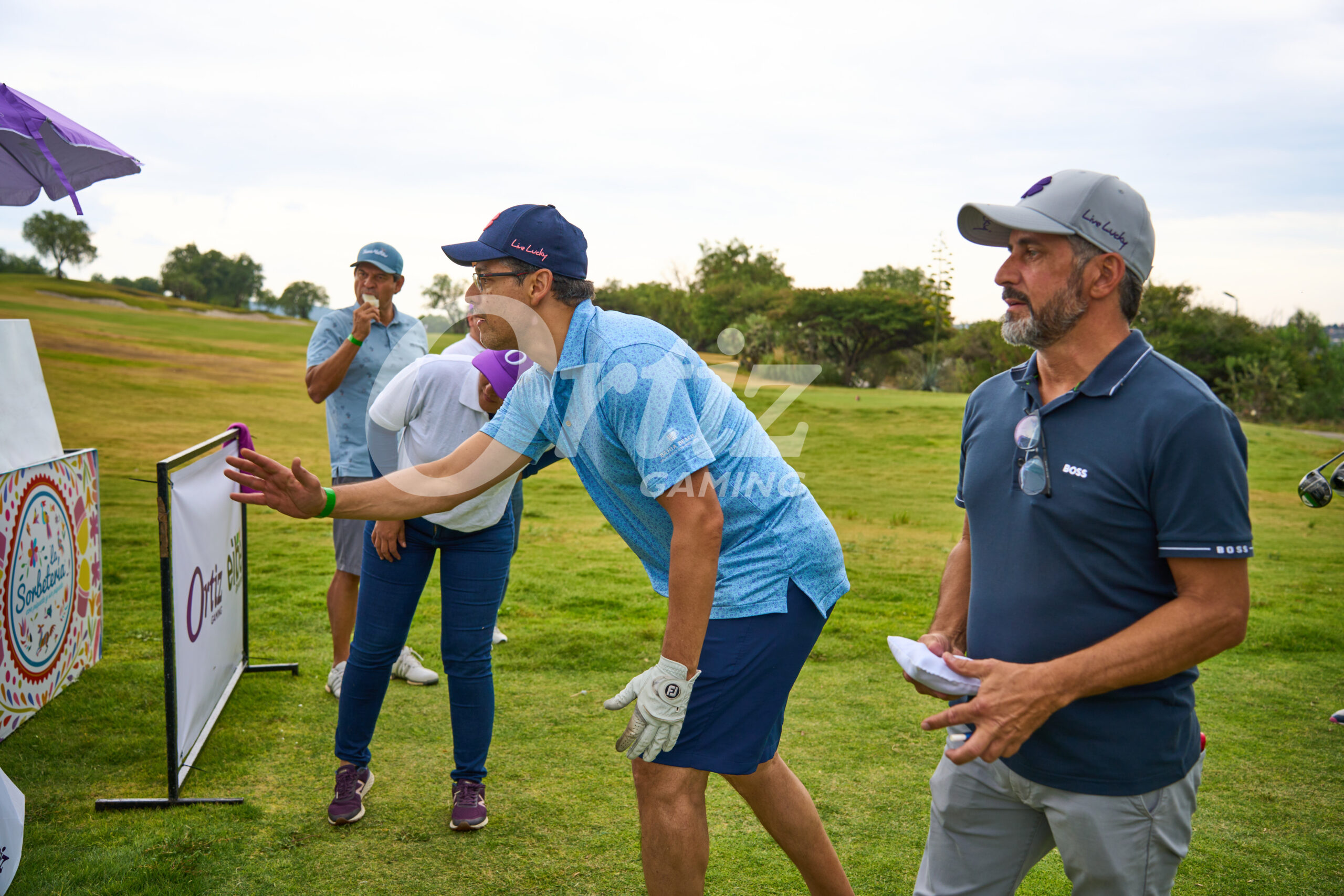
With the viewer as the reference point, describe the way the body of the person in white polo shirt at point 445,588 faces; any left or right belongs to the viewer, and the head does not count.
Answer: facing the viewer

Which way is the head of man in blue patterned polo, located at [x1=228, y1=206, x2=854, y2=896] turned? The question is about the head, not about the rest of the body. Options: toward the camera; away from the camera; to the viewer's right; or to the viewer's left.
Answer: to the viewer's left

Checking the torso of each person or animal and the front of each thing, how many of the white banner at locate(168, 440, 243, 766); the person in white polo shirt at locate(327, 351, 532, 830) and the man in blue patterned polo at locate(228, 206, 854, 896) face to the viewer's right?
1

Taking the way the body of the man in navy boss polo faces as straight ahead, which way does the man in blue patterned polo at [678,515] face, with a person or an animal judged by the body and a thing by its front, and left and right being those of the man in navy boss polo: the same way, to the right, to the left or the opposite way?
the same way

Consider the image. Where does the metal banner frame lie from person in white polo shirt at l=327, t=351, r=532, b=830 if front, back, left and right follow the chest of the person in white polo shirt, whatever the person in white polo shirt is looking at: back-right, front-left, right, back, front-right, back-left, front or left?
right

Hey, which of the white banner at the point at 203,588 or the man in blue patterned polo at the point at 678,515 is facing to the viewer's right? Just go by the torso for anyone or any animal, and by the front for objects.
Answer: the white banner

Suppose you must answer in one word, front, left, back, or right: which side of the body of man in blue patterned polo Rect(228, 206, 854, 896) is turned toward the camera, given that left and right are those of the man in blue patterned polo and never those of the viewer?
left

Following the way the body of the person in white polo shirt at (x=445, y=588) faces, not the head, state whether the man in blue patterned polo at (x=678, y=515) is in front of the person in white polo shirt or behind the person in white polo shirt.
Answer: in front

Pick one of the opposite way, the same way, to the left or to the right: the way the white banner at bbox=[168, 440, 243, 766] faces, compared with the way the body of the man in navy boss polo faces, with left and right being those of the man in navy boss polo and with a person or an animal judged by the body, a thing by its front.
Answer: the opposite way

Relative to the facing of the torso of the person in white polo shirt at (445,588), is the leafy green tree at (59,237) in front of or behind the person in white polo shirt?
behind

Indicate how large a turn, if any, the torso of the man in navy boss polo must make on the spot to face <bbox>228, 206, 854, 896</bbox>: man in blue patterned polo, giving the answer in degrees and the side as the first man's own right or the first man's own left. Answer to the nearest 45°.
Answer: approximately 45° to the first man's own right

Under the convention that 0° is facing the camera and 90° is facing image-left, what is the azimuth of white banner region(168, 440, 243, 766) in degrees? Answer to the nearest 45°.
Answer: approximately 270°

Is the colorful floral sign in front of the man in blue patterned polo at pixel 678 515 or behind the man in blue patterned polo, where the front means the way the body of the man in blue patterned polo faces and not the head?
in front

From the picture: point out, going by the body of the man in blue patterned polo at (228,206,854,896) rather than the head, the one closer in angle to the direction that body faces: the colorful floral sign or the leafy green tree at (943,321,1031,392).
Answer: the colorful floral sign

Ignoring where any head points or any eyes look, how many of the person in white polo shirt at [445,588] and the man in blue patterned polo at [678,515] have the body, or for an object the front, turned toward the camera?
1

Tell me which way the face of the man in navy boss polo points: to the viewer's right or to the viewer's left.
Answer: to the viewer's left

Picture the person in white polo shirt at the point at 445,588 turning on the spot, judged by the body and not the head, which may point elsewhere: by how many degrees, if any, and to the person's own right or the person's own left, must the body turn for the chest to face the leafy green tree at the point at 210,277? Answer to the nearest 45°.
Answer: approximately 180°
